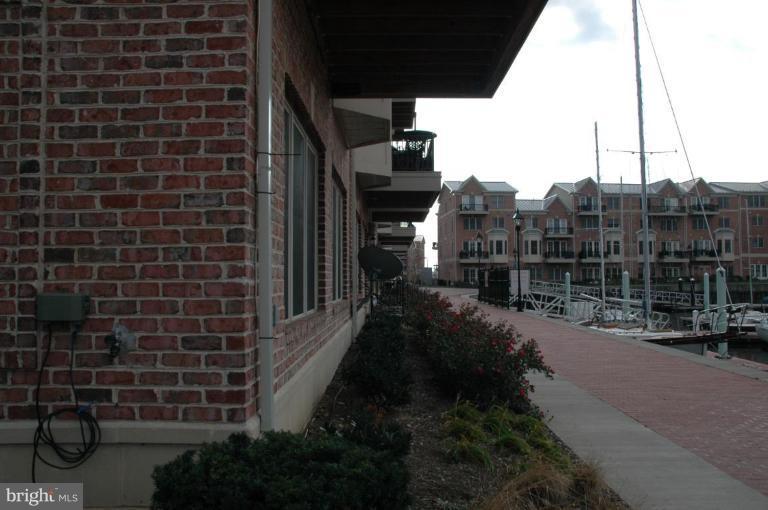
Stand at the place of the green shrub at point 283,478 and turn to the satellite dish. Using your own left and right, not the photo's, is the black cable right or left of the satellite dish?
left

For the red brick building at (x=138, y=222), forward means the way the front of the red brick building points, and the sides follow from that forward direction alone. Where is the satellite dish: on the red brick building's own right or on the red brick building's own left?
on the red brick building's own left

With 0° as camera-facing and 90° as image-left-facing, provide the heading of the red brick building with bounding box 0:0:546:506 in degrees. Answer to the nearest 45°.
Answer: approximately 270°

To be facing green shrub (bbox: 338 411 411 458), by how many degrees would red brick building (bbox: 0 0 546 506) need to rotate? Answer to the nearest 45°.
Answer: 0° — it already faces it

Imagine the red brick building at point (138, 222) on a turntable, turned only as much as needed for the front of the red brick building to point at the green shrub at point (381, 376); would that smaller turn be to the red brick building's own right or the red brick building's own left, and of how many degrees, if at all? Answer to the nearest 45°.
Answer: approximately 45° to the red brick building's own left

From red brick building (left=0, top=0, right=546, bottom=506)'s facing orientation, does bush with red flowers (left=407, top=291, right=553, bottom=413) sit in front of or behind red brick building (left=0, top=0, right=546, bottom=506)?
in front

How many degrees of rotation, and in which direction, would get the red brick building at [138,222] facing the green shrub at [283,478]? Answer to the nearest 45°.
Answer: approximately 45° to its right
